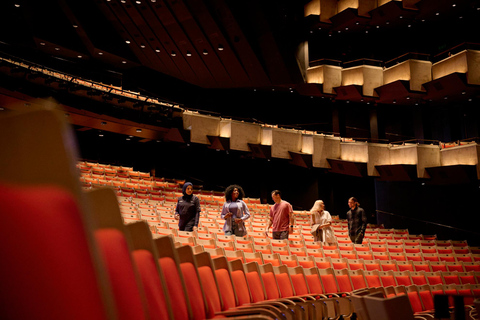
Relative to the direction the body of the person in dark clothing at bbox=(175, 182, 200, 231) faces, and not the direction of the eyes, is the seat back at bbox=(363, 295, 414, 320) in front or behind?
in front

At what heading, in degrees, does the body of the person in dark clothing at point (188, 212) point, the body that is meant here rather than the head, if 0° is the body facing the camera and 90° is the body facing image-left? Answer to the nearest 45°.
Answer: approximately 0°

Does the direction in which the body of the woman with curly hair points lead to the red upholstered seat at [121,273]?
yes

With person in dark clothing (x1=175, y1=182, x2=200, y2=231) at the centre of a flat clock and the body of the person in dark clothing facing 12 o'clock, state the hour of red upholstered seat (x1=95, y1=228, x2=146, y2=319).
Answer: The red upholstered seat is roughly at 12 o'clock from the person in dark clothing.

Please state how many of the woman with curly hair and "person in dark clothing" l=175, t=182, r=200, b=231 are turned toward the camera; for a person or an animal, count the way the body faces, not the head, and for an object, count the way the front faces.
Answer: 2

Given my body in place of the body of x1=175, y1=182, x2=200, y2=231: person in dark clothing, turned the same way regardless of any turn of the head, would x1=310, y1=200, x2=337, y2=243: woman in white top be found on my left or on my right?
on my left

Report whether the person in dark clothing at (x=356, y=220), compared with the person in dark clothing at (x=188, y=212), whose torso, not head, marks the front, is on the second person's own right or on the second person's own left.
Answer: on the second person's own left

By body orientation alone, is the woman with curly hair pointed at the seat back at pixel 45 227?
yes
